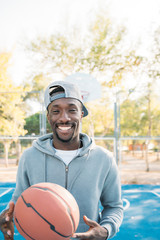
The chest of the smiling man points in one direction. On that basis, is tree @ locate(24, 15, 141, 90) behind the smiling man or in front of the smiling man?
behind

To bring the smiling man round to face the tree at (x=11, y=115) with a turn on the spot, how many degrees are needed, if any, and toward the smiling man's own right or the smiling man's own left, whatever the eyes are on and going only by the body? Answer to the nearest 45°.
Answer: approximately 180°

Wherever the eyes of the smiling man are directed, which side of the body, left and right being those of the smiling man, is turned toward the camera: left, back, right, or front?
front
